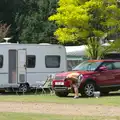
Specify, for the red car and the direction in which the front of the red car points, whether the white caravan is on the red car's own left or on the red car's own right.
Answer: on the red car's own right

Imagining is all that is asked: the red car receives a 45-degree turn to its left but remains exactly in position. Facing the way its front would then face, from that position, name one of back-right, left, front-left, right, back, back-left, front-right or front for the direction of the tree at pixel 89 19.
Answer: back

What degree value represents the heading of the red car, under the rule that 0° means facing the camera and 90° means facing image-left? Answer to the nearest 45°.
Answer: approximately 45°
